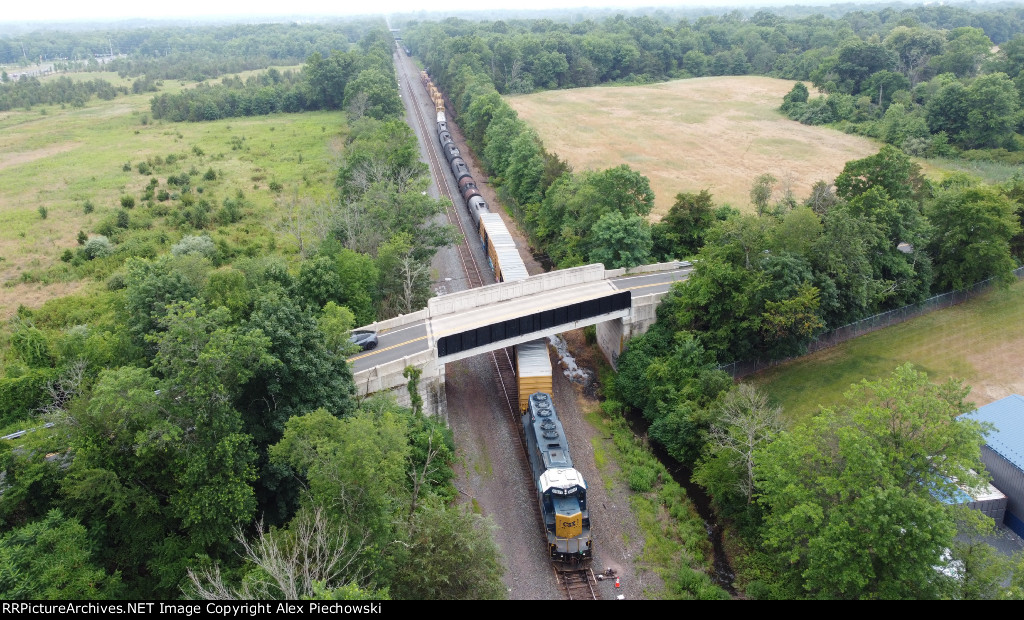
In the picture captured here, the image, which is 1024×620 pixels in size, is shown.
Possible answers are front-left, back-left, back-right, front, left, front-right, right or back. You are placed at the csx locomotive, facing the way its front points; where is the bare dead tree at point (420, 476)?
right

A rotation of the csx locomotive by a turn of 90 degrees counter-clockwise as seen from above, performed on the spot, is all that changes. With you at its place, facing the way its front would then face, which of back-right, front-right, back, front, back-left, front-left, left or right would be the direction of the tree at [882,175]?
front-left

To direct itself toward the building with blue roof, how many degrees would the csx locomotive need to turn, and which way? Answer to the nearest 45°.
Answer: approximately 90° to its left

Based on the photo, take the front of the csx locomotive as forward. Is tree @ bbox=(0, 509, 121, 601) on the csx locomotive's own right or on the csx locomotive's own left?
on the csx locomotive's own right

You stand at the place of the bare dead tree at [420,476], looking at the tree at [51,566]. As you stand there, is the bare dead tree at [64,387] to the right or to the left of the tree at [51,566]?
right

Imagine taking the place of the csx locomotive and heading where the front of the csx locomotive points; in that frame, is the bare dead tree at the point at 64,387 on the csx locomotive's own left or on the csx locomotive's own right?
on the csx locomotive's own right

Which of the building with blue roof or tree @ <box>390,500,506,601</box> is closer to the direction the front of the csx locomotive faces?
the tree

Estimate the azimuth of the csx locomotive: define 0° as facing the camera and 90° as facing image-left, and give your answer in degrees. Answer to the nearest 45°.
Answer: approximately 0°

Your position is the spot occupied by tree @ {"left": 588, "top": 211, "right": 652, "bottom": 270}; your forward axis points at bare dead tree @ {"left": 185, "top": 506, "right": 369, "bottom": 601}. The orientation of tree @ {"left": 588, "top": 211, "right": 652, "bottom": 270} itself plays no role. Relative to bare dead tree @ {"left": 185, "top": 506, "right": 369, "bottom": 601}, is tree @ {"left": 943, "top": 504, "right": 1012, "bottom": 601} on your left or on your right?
left

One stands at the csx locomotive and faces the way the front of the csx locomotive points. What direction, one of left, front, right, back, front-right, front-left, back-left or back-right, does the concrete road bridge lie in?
back
